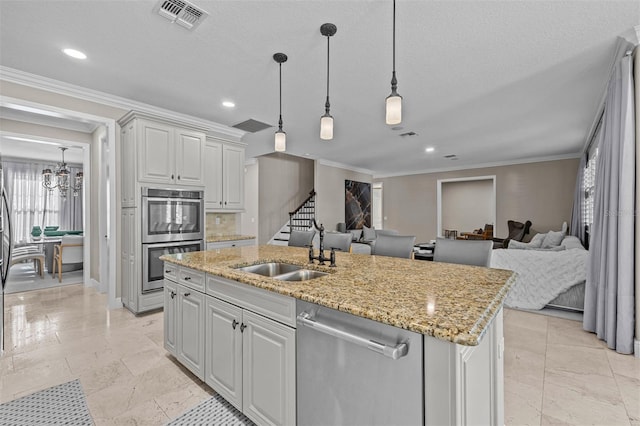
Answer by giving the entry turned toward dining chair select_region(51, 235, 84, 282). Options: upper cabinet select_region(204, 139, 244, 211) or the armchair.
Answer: the armchair

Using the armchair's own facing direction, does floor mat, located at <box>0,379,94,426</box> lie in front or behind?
in front

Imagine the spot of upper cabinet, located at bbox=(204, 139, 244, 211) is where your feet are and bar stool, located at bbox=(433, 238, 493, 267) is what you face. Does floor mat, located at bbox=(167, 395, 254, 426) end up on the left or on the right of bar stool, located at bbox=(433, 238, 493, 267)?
right

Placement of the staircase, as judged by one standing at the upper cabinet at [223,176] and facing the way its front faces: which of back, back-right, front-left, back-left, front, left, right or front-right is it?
left

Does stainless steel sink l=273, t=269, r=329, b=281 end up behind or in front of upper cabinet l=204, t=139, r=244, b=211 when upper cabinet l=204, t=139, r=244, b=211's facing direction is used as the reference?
in front

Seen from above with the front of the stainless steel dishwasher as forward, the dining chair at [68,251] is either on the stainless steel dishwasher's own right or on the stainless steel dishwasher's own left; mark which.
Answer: on the stainless steel dishwasher's own right

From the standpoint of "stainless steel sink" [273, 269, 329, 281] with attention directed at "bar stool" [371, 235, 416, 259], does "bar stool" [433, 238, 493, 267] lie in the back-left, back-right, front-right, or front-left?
front-right

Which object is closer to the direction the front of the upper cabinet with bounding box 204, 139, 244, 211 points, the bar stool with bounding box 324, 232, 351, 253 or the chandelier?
the bar stool

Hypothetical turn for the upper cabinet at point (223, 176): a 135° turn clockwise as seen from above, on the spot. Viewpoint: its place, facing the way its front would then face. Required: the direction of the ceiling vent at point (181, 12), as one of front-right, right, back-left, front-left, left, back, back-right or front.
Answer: left

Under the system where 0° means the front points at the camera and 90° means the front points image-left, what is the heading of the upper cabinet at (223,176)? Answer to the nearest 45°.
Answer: approximately 315°

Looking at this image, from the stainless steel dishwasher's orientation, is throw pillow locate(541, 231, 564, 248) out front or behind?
behind

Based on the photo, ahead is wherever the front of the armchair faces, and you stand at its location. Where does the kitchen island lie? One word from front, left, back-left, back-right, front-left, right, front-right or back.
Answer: front-left

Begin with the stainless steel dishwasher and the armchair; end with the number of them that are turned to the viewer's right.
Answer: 0

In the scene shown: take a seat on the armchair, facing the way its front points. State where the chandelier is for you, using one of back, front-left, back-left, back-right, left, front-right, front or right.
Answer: front

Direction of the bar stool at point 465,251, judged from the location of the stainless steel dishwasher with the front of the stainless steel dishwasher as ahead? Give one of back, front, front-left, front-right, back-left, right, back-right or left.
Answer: back

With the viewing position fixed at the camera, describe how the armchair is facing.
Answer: facing the viewer and to the left of the viewer

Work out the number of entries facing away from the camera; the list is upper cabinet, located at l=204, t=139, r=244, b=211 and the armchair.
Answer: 0

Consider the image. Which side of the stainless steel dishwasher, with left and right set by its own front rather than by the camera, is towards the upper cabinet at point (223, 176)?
right
